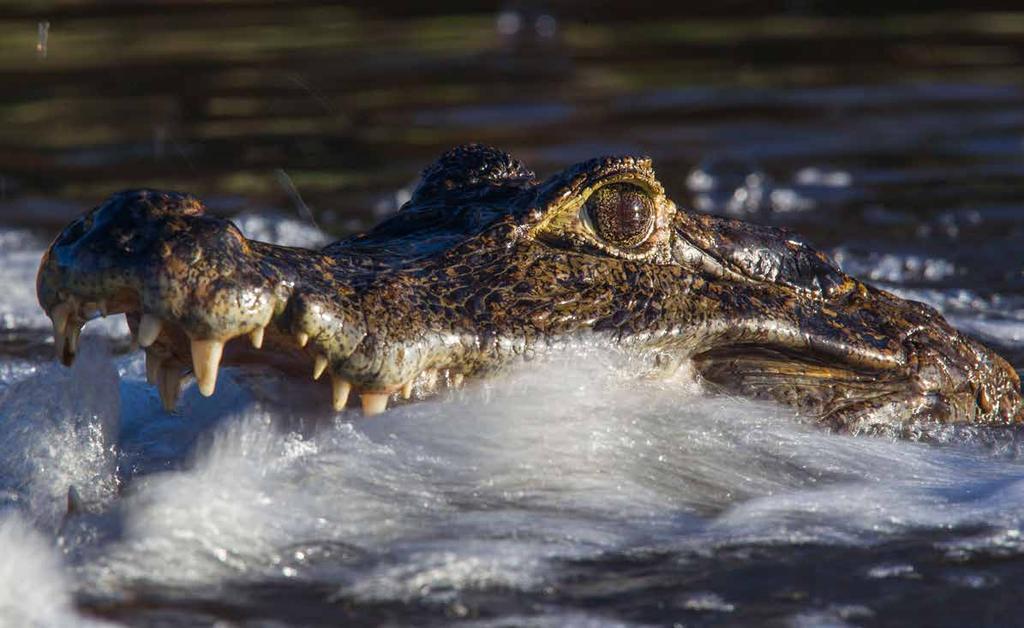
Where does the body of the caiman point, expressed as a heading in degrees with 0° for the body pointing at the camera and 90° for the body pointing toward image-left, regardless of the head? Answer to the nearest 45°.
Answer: approximately 45°
